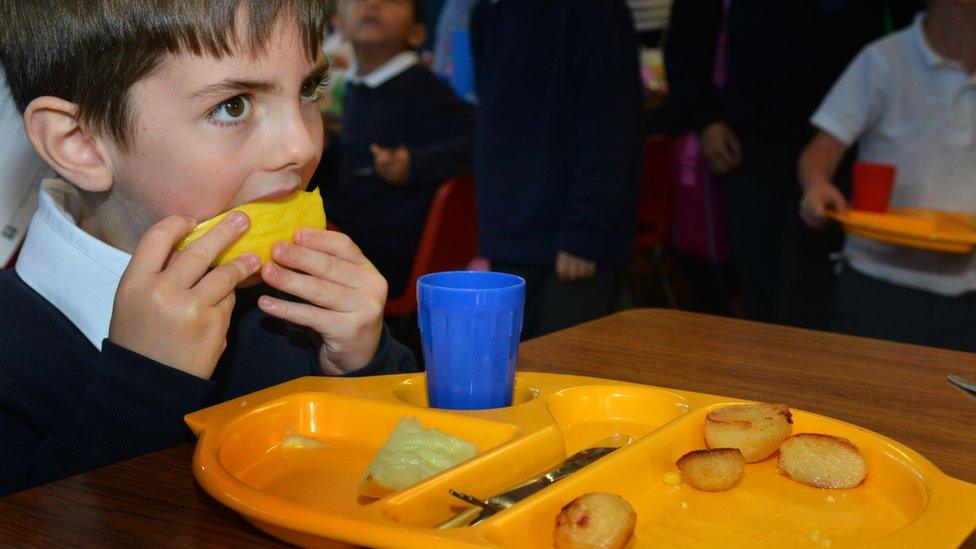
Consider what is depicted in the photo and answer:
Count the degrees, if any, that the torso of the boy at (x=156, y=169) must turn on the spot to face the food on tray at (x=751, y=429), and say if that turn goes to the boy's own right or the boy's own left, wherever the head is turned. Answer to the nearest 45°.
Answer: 0° — they already face it

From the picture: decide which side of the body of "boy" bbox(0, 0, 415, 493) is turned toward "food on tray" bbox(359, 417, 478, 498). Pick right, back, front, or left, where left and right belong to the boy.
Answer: front

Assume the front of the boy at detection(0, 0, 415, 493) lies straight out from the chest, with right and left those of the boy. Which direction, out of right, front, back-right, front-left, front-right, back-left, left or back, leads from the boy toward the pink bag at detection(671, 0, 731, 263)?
left

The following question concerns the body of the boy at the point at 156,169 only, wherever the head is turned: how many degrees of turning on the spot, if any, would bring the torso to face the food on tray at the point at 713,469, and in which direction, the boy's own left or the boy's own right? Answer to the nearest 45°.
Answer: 0° — they already face it

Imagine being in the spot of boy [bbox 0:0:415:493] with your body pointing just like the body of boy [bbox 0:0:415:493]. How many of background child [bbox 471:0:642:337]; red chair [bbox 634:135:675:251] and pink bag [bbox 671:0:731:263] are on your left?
3

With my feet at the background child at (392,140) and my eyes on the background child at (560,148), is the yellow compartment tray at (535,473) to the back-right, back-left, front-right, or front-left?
front-right

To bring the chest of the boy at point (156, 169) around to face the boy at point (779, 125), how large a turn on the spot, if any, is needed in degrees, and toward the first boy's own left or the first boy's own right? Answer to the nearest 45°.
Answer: approximately 90° to the first boy's own left

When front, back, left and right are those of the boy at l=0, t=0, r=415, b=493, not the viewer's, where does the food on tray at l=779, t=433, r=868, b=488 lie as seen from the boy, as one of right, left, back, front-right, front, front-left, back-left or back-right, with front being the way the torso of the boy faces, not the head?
front

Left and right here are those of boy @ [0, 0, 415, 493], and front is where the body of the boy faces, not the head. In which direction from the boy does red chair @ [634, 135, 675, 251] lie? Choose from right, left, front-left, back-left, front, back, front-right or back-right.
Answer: left

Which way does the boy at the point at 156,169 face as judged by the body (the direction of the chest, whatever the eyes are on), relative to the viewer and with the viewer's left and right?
facing the viewer and to the right of the viewer
